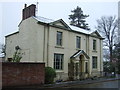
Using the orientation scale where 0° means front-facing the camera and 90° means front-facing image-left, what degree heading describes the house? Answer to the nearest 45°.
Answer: approximately 315°

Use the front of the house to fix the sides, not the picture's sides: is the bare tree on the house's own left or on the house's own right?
on the house's own left
